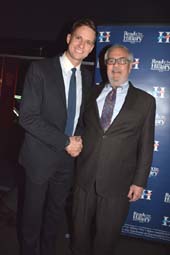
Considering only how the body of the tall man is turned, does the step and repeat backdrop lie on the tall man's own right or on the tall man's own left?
on the tall man's own left

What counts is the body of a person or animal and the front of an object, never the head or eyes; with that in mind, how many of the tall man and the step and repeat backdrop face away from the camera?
0

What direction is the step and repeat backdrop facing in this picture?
toward the camera

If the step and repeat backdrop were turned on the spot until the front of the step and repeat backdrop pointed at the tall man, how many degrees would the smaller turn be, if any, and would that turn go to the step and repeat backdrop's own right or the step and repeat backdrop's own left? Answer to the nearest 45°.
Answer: approximately 45° to the step and repeat backdrop's own right

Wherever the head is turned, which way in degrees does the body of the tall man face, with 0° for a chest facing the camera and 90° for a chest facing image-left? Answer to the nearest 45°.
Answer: approximately 315°
